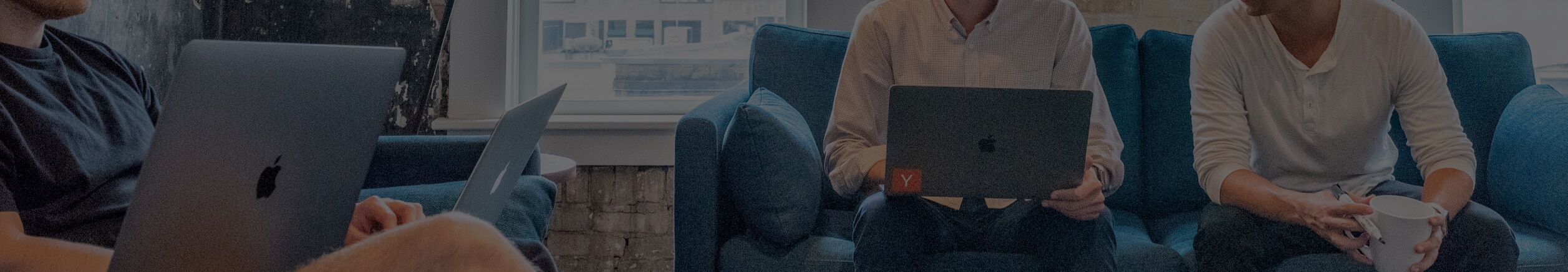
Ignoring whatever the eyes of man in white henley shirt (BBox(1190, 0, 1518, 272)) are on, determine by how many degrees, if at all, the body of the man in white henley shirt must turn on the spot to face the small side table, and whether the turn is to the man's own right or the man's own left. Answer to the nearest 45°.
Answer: approximately 90° to the man's own right

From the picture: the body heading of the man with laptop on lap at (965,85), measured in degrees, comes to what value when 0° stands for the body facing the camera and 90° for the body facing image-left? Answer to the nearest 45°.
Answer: approximately 0°

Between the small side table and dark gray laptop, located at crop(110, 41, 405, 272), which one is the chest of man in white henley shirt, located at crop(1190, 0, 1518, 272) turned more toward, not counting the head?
the dark gray laptop

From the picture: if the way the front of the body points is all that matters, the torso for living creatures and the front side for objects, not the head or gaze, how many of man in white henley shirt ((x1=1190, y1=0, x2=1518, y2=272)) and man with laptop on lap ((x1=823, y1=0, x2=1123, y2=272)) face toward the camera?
2
